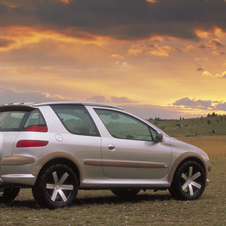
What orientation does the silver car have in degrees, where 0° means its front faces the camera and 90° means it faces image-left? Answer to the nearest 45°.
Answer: approximately 225°
